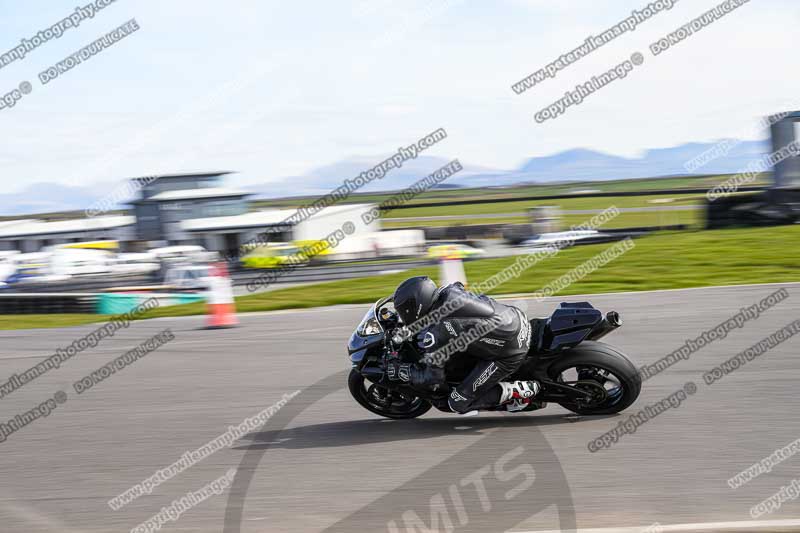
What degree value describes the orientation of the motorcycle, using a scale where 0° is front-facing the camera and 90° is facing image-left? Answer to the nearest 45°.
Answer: approximately 90°

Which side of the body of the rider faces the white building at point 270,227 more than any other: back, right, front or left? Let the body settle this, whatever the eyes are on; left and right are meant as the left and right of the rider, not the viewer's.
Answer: right

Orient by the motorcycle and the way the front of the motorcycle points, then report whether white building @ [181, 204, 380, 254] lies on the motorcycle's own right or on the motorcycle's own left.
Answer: on the motorcycle's own right

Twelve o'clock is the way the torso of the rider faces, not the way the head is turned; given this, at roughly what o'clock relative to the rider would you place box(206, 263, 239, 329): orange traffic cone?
The orange traffic cone is roughly at 2 o'clock from the rider.

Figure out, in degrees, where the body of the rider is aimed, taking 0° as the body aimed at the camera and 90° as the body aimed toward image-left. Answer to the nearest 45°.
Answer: approximately 90°

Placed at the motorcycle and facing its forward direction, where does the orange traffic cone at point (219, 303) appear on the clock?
The orange traffic cone is roughly at 2 o'clock from the motorcycle.
